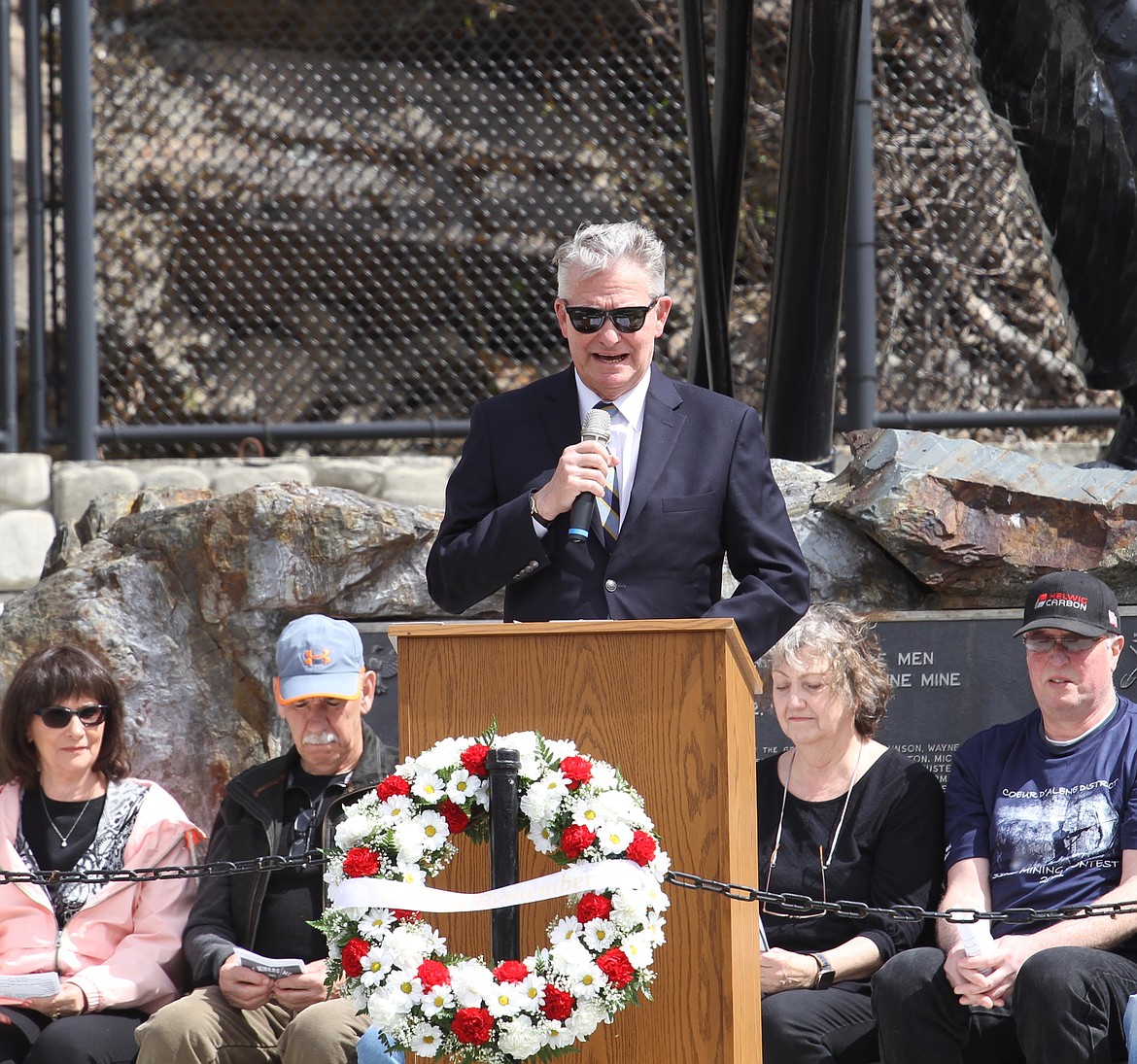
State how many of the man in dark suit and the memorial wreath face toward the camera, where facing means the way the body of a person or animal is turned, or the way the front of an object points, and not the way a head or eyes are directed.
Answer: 2

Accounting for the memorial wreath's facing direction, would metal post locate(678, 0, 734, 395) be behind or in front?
behind

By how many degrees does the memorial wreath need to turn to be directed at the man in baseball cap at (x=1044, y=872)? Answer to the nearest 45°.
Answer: approximately 135° to its left

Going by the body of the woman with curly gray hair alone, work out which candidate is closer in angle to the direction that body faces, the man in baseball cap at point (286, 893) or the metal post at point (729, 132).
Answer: the man in baseball cap

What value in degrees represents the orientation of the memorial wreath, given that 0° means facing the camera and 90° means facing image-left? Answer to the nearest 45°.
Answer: approximately 0°
